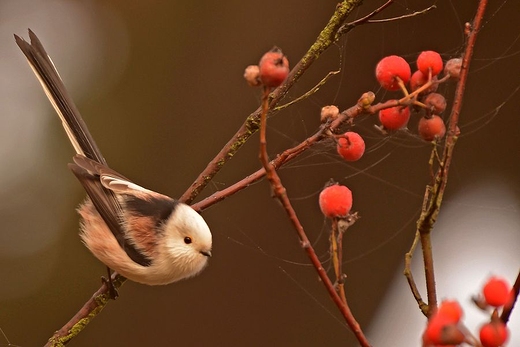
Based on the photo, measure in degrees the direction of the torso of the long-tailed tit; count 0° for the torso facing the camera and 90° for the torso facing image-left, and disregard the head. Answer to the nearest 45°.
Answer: approximately 270°

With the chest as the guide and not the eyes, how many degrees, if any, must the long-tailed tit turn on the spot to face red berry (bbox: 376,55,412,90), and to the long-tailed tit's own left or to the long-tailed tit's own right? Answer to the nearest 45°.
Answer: approximately 45° to the long-tailed tit's own right

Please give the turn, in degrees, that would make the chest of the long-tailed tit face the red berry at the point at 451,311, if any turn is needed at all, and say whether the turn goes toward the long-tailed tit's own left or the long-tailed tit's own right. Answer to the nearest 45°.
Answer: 0° — it already faces it
